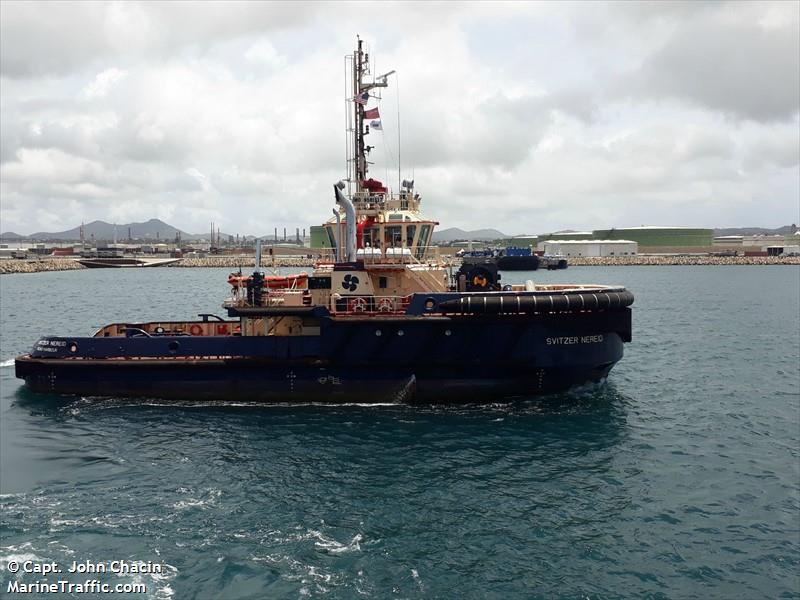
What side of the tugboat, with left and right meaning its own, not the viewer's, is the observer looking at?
right
